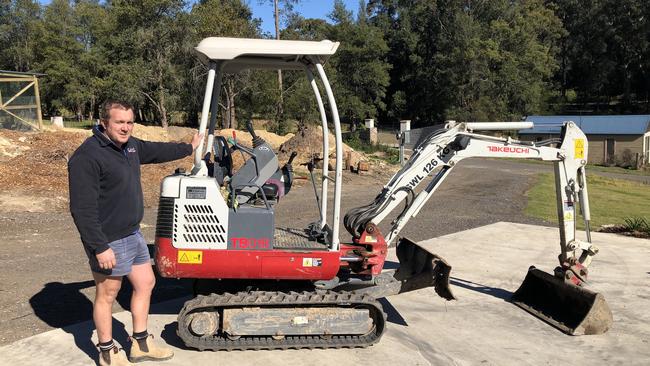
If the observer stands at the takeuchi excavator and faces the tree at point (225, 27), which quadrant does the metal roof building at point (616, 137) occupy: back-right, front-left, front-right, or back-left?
front-right

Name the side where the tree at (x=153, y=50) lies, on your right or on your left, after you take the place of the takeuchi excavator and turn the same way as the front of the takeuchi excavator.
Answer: on your left

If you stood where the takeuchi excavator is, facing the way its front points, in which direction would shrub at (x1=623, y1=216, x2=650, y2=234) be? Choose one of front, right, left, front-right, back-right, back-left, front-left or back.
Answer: front-left

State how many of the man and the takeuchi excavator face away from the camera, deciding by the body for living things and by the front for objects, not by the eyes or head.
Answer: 0

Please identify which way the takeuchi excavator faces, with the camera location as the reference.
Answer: facing to the right of the viewer

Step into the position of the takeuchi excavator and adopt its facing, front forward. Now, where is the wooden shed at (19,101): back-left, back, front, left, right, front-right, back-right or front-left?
back-left

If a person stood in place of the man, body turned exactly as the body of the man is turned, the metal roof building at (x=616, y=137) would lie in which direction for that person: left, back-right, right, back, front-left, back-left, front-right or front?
left
